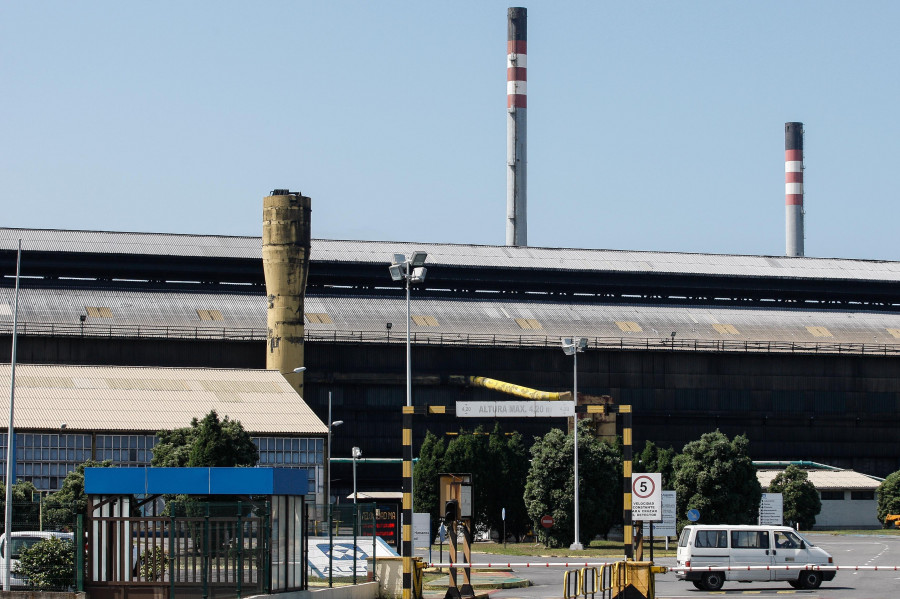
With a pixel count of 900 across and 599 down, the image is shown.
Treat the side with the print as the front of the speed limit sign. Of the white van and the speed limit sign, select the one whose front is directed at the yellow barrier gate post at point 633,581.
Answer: the speed limit sign

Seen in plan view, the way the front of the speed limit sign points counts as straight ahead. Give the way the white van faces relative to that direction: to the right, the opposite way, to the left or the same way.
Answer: to the left

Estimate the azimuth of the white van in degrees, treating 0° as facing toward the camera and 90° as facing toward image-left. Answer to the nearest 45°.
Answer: approximately 270°

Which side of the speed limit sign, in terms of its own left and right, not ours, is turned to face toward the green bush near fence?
right

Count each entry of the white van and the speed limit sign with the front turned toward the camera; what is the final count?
1

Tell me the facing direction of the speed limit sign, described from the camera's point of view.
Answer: facing the viewer

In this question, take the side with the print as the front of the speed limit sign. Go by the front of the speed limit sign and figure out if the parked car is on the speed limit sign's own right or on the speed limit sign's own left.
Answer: on the speed limit sign's own right
